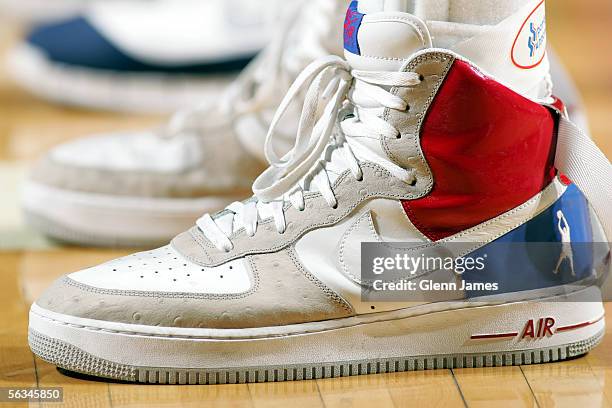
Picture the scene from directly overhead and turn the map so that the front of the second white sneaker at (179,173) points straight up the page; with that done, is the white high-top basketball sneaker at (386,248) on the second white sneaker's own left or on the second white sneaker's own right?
on the second white sneaker's own left

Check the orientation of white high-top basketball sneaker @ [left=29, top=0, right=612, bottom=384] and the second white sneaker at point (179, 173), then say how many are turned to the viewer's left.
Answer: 2

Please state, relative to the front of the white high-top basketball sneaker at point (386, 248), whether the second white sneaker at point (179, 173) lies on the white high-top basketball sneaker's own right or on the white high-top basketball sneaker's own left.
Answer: on the white high-top basketball sneaker's own right

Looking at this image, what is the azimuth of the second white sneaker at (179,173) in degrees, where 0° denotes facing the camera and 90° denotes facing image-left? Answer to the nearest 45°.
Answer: approximately 90°

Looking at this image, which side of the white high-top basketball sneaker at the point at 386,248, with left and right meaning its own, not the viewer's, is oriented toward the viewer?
left
